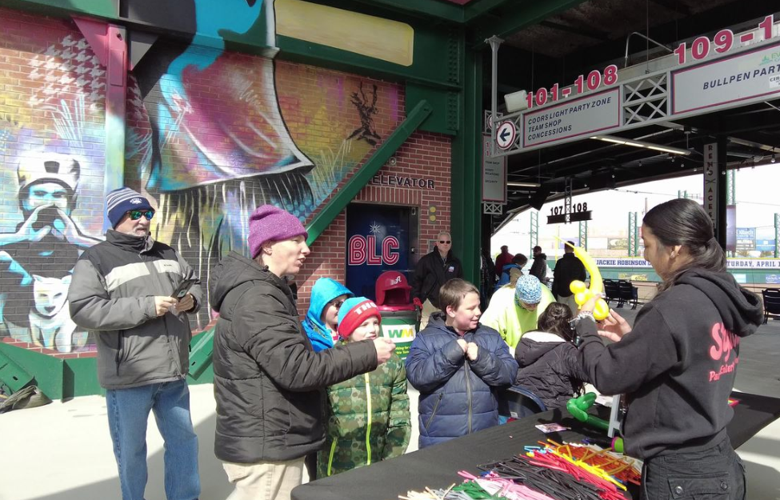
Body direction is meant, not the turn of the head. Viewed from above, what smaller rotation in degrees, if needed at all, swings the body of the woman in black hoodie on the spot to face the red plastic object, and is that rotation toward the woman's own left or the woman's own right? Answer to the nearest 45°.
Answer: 0° — they already face it

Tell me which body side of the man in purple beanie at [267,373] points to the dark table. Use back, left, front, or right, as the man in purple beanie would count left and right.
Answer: front

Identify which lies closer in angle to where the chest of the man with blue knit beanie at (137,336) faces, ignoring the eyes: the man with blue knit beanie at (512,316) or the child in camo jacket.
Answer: the child in camo jacket

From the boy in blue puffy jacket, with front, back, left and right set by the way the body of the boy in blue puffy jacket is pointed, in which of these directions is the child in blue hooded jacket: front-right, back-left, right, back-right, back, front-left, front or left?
back-right

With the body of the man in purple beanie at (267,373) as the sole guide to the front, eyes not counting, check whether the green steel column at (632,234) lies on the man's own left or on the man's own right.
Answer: on the man's own left

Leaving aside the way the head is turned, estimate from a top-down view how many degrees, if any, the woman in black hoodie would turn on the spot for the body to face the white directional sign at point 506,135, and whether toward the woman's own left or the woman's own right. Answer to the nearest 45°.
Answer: approximately 45° to the woman's own right

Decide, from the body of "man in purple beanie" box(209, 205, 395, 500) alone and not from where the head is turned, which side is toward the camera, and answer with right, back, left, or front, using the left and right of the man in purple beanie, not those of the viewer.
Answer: right

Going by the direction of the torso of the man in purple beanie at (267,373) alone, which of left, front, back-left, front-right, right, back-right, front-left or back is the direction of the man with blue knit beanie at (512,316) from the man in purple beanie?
front-left
